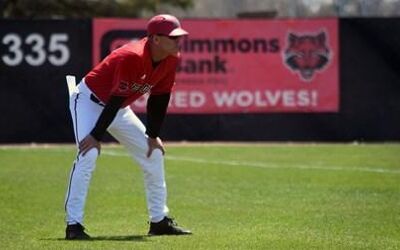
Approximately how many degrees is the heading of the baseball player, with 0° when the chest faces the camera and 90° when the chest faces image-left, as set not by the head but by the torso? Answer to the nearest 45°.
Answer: approximately 315°

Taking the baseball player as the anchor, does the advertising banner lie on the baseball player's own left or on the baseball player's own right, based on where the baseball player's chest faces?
on the baseball player's own left

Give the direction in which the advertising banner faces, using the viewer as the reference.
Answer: facing the viewer

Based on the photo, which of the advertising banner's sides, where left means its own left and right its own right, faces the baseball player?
front

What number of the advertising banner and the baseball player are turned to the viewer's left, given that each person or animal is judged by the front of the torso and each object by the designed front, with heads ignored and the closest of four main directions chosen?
0
